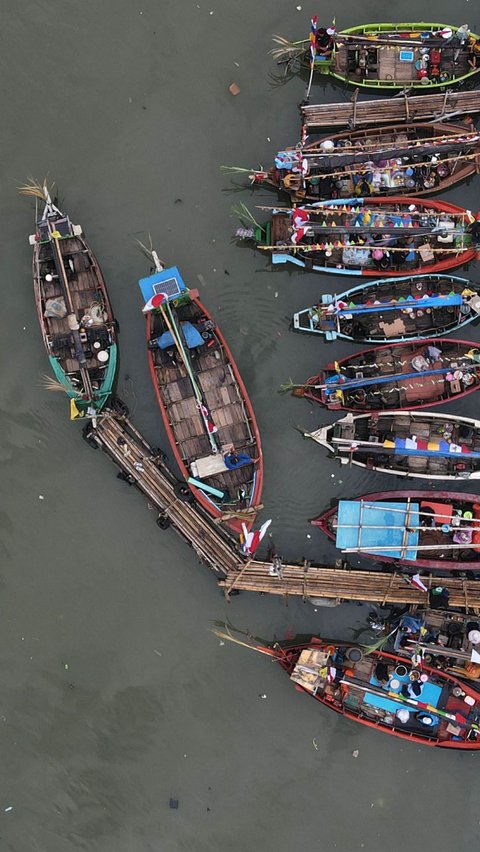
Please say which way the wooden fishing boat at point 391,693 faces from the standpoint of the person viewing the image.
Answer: facing to the left of the viewer

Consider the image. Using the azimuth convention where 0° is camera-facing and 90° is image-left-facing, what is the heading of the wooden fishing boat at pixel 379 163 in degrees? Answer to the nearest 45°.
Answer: approximately 90°

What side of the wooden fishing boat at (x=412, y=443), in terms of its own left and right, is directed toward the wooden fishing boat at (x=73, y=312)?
front

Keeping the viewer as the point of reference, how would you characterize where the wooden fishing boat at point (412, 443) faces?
facing to the left of the viewer

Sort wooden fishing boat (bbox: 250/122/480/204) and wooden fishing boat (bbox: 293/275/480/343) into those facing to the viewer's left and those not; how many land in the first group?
2

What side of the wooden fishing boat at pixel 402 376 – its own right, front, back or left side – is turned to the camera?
left

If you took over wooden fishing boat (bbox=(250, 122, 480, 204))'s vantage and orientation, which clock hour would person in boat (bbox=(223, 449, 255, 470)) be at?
The person in boat is roughly at 10 o'clock from the wooden fishing boat.

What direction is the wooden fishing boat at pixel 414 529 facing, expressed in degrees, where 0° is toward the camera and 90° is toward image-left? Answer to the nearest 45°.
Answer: approximately 90°

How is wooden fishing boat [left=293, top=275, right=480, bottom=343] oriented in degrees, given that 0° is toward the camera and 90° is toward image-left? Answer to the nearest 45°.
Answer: approximately 90°
